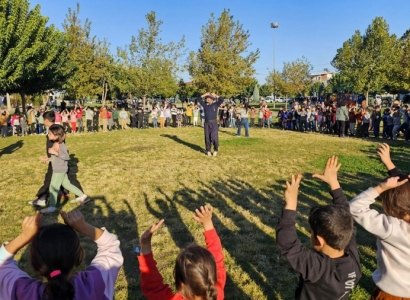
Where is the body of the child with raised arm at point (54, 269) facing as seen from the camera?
away from the camera

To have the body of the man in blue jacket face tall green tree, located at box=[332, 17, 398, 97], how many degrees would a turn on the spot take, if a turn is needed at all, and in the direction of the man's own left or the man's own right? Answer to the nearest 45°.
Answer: approximately 135° to the man's own left

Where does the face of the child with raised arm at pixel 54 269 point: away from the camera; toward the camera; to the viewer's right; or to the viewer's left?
away from the camera

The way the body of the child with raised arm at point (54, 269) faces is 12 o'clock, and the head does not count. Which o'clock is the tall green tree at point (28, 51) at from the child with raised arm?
The tall green tree is roughly at 12 o'clock from the child with raised arm.

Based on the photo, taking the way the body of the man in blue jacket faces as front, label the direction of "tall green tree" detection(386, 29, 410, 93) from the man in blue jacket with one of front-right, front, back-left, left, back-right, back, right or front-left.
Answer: back-left

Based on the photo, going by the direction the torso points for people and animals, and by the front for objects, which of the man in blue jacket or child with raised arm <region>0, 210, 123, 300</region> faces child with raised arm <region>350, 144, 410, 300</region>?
the man in blue jacket
